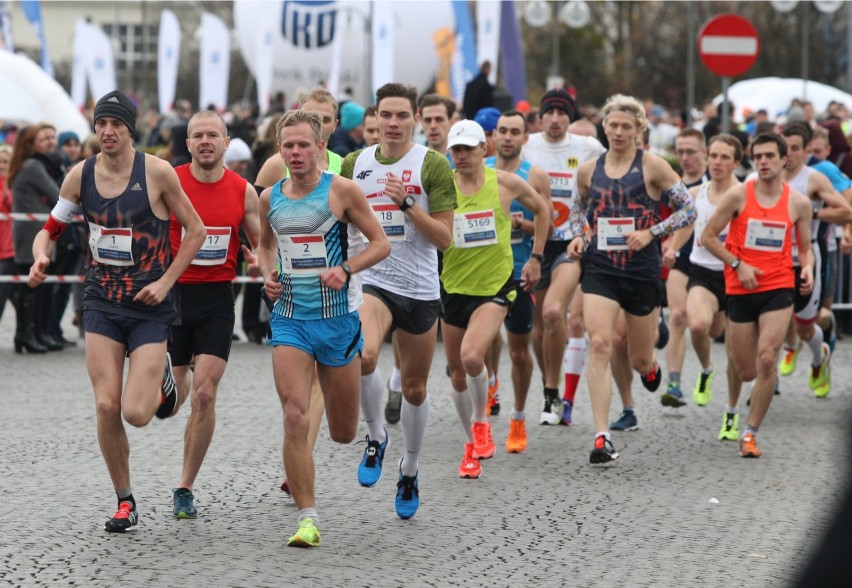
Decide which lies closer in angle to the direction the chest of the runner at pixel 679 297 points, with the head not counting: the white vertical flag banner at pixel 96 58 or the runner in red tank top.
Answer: the runner in red tank top

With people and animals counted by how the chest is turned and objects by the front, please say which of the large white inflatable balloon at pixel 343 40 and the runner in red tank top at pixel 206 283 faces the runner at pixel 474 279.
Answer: the large white inflatable balloon

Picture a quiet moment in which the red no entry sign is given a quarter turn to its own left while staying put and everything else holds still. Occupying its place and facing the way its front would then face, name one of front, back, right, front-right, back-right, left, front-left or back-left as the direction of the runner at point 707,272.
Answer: right

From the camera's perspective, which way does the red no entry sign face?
toward the camera

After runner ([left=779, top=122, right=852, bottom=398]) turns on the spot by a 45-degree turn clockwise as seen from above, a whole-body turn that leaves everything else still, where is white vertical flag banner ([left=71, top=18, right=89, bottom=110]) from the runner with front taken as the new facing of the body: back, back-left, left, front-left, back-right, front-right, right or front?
front-right

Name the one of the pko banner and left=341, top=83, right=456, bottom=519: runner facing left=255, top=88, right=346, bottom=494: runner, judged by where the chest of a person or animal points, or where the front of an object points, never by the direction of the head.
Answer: the pko banner

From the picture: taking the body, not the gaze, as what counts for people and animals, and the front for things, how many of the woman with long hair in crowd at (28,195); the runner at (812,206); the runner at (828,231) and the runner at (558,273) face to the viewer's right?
1

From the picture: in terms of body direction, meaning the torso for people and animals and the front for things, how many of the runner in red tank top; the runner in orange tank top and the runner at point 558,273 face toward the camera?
3

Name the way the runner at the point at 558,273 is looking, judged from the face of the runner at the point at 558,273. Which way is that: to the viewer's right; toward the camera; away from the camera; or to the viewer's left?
toward the camera

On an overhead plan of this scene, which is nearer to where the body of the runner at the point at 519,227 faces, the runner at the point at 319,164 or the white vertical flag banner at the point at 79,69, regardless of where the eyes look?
the runner

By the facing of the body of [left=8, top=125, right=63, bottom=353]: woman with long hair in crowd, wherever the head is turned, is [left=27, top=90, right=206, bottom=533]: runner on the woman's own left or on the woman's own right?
on the woman's own right

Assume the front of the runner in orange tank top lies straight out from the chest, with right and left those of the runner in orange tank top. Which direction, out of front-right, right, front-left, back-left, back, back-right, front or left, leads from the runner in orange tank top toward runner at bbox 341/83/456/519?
front-right

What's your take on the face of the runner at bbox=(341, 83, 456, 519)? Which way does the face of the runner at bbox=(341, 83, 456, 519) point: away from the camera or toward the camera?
toward the camera

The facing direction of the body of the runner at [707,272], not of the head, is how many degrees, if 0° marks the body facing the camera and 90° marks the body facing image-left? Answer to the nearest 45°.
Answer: approximately 45°

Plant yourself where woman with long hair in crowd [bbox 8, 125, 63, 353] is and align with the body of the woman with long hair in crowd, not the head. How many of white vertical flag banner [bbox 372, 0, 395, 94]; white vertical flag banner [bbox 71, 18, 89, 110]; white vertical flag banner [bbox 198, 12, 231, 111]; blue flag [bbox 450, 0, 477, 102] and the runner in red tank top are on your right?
1

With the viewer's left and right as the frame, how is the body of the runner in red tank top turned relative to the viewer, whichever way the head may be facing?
facing the viewer

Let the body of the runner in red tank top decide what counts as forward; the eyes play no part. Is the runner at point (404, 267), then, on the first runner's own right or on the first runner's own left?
on the first runner's own left
